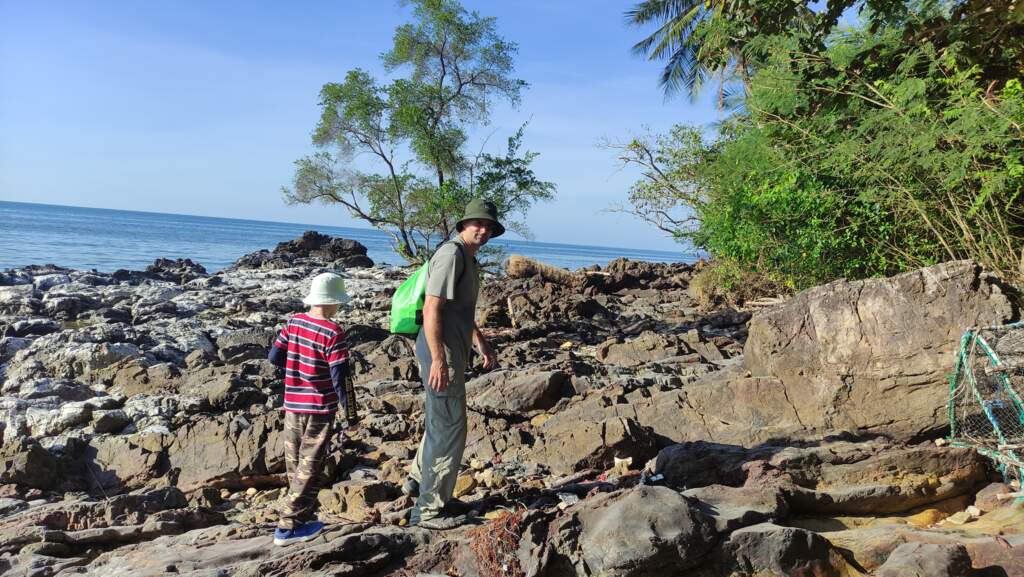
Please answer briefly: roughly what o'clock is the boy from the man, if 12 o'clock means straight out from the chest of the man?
The boy is roughly at 6 o'clock from the man.

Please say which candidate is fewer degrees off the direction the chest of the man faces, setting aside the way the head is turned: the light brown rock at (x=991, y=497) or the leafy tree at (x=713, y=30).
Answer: the light brown rock

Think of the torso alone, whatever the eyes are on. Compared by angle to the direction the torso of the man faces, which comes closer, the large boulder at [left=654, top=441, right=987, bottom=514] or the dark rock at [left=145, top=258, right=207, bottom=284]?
the large boulder

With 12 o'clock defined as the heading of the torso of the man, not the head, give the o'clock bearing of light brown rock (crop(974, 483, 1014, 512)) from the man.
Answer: The light brown rock is roughly at 12 o'clock from the man.

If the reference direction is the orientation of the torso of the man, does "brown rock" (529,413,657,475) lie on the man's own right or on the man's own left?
on the man's own left

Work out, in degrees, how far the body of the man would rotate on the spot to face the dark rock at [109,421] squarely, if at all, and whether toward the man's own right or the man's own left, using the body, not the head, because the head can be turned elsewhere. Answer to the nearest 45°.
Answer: approximately 135° to the man's own left

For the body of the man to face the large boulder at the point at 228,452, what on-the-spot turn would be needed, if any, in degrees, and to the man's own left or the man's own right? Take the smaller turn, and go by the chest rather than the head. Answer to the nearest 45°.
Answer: approximately 135° to the man's own left

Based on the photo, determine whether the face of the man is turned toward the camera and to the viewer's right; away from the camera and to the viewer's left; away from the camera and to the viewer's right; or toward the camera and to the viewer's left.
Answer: toward the camera and to the viewer's right

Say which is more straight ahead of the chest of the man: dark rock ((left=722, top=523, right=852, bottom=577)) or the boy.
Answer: the dark rock

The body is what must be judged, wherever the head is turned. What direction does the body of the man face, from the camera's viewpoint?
to the viewer's right
